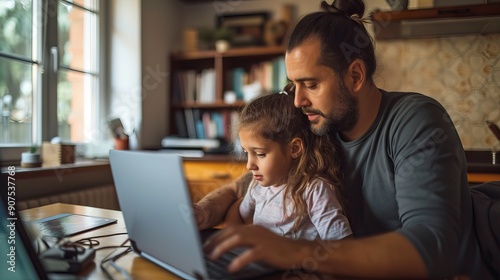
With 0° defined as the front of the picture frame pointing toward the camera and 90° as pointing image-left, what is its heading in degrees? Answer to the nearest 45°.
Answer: approximately 0°

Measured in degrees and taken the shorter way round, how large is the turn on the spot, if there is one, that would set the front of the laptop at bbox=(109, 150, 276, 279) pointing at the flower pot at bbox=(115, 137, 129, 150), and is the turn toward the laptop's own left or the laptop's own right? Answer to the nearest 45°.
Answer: approximately 45° to the laptop's own left

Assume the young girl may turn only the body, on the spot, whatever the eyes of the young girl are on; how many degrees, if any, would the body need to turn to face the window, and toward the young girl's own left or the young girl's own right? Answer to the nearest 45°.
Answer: approximately 90° to the young girl's own right

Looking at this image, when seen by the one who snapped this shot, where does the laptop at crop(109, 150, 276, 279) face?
facing away from the viewer and to the right of the viewer

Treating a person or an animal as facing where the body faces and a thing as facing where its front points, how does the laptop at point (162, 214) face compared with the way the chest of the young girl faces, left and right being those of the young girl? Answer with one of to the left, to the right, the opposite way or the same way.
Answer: the opposite way

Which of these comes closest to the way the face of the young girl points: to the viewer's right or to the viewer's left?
to the viewer's left

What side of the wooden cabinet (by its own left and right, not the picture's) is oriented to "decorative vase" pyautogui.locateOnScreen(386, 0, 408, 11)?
left

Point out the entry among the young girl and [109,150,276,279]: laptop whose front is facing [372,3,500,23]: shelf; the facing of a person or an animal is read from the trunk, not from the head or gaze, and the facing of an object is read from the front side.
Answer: the laptop

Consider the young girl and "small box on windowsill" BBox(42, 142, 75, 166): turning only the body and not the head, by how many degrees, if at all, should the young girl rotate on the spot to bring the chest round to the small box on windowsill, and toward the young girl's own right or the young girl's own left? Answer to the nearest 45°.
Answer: approximately 90° to the young girl's own right

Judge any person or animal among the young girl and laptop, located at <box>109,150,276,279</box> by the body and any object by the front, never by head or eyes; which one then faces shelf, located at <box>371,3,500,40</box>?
the laptop

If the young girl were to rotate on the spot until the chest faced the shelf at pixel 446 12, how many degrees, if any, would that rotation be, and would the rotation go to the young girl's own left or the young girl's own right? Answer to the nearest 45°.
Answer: approximately 180°

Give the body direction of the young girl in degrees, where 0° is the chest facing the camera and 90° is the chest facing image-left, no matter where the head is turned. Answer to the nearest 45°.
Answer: approximately 45°
